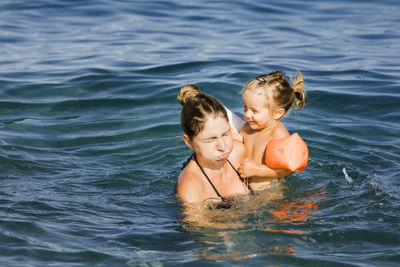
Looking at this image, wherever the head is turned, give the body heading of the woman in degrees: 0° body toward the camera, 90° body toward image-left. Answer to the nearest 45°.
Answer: approximately 315°

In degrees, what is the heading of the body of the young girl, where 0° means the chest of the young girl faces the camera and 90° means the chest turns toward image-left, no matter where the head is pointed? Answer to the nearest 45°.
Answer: approximately 45°
